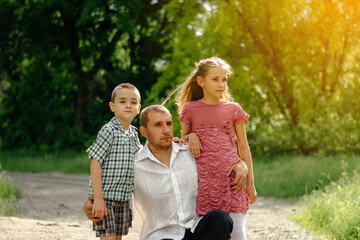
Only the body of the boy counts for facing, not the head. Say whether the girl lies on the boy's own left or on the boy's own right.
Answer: on the boy's own left

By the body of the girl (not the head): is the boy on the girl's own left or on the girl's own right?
on the girl's own right

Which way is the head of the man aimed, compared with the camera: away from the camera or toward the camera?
toward the camera

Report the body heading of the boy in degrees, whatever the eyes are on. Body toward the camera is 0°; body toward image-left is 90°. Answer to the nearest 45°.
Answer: approximately 315°

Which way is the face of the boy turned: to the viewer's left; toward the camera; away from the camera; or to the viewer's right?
toward the camera

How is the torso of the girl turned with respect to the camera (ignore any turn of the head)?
toward the camera

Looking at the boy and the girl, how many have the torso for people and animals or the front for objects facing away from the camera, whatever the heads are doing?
0

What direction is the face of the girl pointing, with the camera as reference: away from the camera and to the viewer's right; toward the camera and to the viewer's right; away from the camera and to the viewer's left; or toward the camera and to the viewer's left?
toward the camera and to the viewer's right
